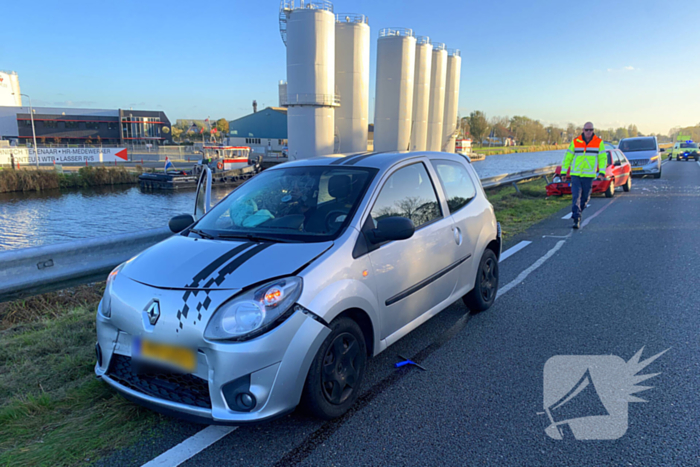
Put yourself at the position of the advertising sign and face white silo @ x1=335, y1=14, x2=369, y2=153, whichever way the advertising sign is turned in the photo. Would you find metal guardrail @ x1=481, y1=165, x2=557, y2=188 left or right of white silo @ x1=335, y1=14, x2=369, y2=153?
right

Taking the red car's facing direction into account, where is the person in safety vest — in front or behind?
in front

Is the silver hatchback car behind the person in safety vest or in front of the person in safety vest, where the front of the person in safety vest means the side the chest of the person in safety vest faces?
in front

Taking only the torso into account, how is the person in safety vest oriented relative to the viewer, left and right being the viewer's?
facing the viewer

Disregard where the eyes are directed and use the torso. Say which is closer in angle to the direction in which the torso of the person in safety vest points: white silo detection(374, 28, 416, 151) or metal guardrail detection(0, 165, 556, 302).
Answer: the metal guardrail

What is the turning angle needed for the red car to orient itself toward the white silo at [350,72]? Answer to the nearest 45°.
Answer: approximately 90° to its right

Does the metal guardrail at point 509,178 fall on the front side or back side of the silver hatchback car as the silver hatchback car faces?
on the back side

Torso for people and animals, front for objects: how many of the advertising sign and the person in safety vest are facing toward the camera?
2

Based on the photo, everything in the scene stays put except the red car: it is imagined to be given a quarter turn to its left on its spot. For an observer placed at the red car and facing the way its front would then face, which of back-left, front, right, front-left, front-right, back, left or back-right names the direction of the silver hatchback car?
front-right

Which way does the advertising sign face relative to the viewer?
toward the camera

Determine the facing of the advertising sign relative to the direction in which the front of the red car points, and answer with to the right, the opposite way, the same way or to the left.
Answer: to the left

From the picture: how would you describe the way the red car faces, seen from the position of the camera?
facing the viewer and to the left of the viewer

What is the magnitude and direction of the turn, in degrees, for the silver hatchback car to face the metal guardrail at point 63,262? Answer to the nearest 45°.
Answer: approximately 90° to its right
